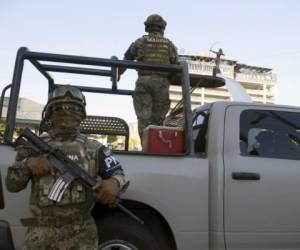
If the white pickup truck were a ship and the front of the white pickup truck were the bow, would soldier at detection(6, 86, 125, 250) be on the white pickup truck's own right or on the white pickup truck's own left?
on the white pickup truck's own right

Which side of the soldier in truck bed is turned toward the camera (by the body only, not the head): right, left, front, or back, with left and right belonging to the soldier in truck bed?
back

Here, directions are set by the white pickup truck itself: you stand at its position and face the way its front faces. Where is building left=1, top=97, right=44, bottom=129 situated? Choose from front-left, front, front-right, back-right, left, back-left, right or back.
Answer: back-left

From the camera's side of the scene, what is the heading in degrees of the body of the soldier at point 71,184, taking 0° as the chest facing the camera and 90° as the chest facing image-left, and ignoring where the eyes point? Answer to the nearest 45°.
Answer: approximately 0°

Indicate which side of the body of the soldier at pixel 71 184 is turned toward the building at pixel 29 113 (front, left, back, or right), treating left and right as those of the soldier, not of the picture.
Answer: back

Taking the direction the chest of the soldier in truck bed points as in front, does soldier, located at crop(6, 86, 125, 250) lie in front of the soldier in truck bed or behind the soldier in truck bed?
behind

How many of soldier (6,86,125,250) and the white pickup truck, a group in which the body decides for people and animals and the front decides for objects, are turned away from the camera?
0

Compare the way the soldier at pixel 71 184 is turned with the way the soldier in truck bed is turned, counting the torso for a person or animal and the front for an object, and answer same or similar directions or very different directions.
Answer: very different directions

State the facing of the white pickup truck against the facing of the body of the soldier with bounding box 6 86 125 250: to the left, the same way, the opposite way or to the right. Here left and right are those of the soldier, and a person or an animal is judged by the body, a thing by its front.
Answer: to the left

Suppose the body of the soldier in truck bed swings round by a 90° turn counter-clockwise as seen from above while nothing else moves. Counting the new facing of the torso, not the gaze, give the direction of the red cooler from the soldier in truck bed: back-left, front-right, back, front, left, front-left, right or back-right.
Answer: left

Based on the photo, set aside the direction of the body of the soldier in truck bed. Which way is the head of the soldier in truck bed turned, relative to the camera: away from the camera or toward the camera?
away from the camera

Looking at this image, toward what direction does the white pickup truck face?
to the viewer's right

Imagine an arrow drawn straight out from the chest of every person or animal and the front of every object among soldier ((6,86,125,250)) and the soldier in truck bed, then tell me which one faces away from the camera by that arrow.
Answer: the soldier in truck bed
